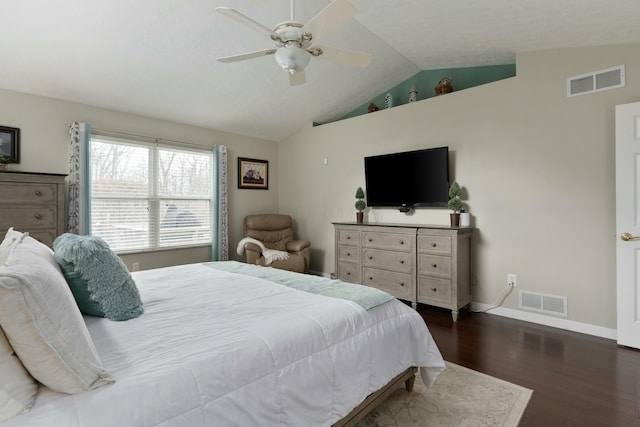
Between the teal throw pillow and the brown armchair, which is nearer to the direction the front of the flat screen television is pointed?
the teal throw pillow

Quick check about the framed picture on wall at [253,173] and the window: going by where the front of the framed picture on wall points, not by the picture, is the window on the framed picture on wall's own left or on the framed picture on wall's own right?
on the framed picture on wall's own right

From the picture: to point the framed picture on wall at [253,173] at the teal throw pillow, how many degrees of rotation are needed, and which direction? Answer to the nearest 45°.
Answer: approximately 45° to its right

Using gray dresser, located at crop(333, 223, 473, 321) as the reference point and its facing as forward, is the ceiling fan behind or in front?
in front

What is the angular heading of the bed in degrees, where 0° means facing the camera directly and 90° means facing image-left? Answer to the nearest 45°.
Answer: approximately 225°

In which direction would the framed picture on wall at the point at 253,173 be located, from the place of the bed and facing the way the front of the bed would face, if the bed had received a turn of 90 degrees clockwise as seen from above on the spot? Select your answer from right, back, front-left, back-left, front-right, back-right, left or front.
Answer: back-left

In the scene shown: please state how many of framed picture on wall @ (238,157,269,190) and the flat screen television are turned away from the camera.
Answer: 0

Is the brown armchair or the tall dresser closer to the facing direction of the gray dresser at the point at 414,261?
the tall dresser

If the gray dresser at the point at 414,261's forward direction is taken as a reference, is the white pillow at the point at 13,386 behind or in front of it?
in front

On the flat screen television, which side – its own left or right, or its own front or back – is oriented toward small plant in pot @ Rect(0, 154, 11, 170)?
front

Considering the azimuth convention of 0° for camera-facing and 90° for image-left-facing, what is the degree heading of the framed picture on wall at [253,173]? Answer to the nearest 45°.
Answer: approximately 315°

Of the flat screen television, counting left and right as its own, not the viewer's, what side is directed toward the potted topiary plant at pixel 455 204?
left

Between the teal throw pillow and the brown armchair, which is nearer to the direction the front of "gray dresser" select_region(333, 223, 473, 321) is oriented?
the teal throw pillow

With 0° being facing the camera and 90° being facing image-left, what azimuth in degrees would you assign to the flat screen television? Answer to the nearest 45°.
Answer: approximately 45°
